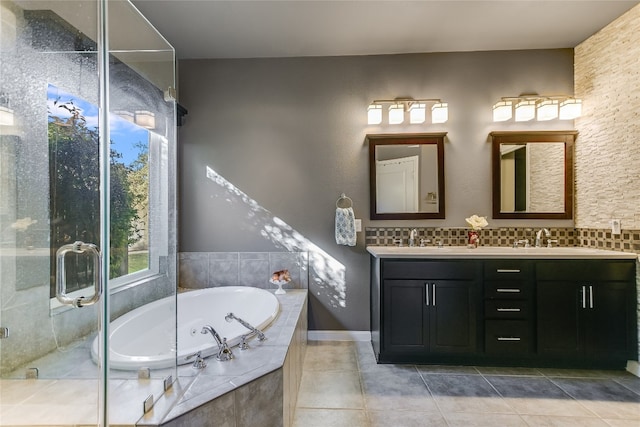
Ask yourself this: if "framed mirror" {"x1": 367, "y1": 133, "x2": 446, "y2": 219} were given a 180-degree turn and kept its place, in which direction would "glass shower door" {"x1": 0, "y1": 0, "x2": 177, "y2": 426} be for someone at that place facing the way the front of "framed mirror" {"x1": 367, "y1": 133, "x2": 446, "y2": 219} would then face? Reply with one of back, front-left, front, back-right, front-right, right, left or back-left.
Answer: back-left

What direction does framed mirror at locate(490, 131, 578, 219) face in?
toward the camera

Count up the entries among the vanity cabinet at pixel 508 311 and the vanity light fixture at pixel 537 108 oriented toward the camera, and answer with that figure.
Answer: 2

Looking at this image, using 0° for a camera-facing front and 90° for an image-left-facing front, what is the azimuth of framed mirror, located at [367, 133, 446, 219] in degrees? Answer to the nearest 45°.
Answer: approximately 0°

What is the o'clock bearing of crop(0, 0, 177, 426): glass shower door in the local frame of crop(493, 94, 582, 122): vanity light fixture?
The glass shower door is roughly at 1 o'clock from the vanity light fixture.

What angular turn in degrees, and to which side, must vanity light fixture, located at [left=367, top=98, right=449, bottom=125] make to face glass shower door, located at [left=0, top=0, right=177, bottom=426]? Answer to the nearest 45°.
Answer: approximately 45° to its right

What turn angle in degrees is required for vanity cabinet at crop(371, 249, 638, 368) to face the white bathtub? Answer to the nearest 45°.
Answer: approximately 45° to its right

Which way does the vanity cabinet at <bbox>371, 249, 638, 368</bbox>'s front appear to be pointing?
toward the camera

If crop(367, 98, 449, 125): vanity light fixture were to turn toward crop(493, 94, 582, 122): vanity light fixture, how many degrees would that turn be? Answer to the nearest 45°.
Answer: approximately 90° to its left

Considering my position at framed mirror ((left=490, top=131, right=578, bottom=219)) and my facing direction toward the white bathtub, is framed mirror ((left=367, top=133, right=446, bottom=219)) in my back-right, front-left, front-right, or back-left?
front-right
